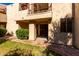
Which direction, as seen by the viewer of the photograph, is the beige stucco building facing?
facing the viewer and to the left of the viewer
